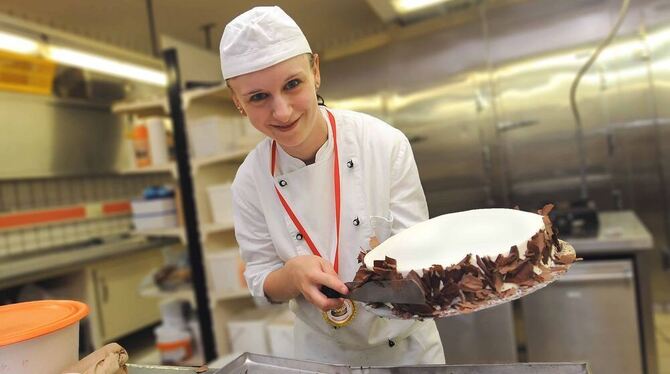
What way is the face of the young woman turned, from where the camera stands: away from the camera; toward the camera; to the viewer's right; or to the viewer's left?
toward the camera

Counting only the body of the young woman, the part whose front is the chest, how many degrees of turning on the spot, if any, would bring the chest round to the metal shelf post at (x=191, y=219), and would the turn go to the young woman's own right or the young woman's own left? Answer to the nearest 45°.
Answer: approximately 135° to the young woman's own right

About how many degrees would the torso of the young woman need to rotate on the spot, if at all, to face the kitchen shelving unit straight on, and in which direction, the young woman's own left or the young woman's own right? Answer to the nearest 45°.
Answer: approximately 135° to the young woman's own right

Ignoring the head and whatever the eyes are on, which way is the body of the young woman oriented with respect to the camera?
toward the camera

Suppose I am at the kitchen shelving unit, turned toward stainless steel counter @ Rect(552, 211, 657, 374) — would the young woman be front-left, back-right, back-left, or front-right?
front-right

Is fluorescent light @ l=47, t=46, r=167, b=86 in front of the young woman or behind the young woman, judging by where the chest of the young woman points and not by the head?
behind

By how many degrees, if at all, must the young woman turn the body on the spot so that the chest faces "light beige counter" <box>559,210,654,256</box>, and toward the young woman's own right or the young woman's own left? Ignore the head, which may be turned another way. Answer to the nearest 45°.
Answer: approximately 135° to the young woman's own left

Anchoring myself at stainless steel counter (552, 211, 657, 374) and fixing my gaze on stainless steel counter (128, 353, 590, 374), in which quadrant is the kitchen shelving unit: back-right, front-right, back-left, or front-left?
front-right

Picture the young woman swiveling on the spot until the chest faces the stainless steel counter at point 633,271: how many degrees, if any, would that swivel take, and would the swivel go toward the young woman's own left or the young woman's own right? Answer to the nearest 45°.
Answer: approximately 135° to the young woman's own left
